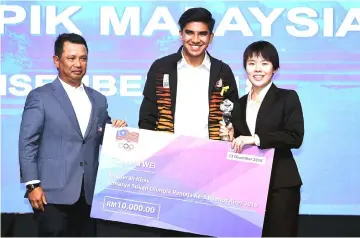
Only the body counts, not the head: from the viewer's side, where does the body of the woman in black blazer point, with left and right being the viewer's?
facing the viewer and to the left of the viewer
